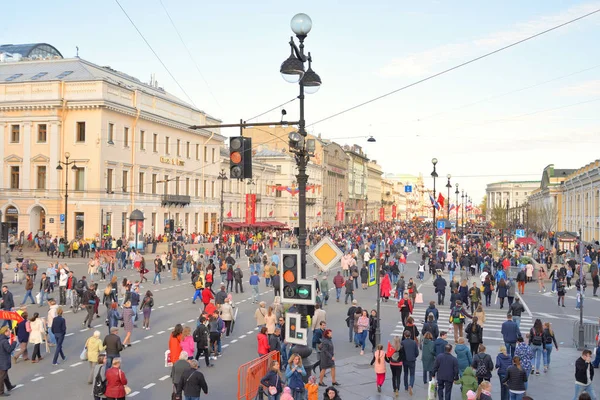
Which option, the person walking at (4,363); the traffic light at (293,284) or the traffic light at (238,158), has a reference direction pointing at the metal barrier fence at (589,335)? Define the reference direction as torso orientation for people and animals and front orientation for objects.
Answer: the person walking

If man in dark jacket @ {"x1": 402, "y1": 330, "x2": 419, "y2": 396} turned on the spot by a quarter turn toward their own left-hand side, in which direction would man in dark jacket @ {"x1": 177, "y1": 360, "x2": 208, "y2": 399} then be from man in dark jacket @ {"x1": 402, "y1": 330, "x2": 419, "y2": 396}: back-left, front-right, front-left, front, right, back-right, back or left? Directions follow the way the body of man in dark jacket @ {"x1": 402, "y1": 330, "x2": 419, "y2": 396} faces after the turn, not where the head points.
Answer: front-left

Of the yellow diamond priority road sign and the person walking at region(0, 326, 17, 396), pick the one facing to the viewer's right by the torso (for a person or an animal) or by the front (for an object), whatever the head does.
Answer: the person walking

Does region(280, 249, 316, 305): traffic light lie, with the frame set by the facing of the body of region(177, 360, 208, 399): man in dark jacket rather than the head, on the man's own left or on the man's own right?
on the man's own right

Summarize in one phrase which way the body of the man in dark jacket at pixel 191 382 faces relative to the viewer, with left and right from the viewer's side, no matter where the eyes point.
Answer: facing away from the viewer

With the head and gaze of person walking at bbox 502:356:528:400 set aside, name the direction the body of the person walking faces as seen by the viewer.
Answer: away from the camera

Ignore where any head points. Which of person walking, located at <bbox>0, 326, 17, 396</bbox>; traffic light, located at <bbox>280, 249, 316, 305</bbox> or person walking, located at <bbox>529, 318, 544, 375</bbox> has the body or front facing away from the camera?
person walking, located at <bbox>529, 318, 544, 375</bbox>

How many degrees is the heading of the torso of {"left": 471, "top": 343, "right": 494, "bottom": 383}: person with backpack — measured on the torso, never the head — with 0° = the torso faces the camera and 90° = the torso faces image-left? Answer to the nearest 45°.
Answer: approximately 180°

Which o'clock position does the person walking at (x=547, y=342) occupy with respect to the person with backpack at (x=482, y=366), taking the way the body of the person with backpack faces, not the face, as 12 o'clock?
The person walking is roughly at 1 o'clock from the person with backpack.

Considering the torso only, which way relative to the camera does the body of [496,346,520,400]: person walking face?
away from the camera
